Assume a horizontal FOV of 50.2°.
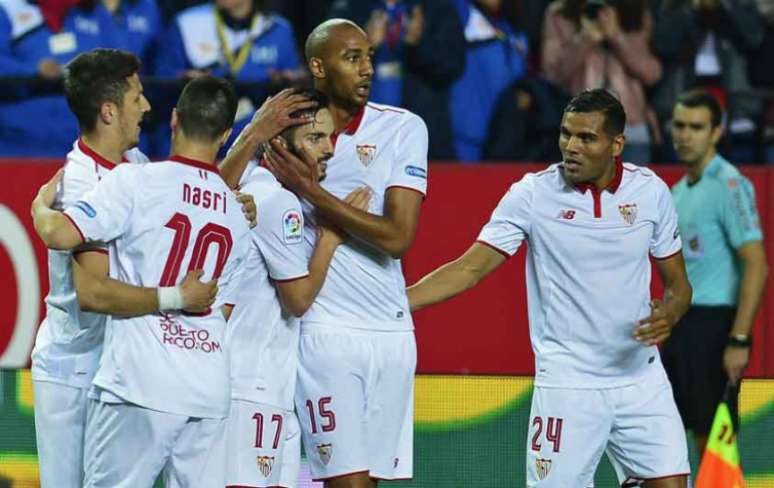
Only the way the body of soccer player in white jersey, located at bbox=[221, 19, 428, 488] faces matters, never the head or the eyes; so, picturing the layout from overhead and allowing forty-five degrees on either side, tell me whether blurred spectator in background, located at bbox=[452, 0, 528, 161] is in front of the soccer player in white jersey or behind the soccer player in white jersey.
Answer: behind

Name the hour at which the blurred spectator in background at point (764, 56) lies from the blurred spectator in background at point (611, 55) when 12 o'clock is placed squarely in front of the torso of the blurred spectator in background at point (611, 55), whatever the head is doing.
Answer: the blurred spectator in background at point (764, 56) is roughly at 8 o'clock from the blurred spectator in background at point (611, 55).

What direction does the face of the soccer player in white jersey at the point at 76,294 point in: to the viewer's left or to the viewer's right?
to the viewer's right

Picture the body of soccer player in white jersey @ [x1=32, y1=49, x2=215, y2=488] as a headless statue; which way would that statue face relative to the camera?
to the viewer's right

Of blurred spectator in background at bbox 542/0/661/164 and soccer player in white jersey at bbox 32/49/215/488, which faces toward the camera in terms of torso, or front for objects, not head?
the blurred spectator in background

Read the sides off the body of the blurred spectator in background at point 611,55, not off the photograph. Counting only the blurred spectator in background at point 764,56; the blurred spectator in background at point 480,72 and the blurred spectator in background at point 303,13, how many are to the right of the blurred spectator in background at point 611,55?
2

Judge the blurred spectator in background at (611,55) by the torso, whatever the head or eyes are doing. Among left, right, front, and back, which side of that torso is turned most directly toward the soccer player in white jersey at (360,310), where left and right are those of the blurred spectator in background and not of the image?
front

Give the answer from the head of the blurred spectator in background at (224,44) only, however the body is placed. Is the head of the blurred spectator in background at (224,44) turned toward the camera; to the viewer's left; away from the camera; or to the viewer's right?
toward the camera

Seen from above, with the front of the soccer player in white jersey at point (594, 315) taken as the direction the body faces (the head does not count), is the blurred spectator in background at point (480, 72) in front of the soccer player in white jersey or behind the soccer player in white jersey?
behind

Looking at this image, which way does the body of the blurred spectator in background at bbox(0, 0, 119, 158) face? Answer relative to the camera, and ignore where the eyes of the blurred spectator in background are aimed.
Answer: toward the camera

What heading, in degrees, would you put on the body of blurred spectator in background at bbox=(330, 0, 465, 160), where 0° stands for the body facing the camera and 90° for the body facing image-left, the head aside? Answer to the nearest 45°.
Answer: approximately 0°

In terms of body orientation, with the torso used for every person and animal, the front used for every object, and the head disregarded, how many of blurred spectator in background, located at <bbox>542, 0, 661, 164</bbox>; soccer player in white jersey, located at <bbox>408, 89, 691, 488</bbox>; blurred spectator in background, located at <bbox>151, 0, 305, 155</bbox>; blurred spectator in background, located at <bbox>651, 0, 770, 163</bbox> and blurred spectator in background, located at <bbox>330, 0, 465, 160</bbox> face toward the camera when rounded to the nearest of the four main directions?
5

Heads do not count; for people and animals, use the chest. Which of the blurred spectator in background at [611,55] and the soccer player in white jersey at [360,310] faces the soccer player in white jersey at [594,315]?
the blurred spectator in background

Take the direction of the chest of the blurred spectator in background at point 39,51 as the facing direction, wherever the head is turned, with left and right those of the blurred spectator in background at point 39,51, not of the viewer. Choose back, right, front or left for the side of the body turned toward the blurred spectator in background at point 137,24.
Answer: left

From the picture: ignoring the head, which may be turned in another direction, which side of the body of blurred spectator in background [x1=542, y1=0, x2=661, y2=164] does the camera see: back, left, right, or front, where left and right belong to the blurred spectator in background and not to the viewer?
front
